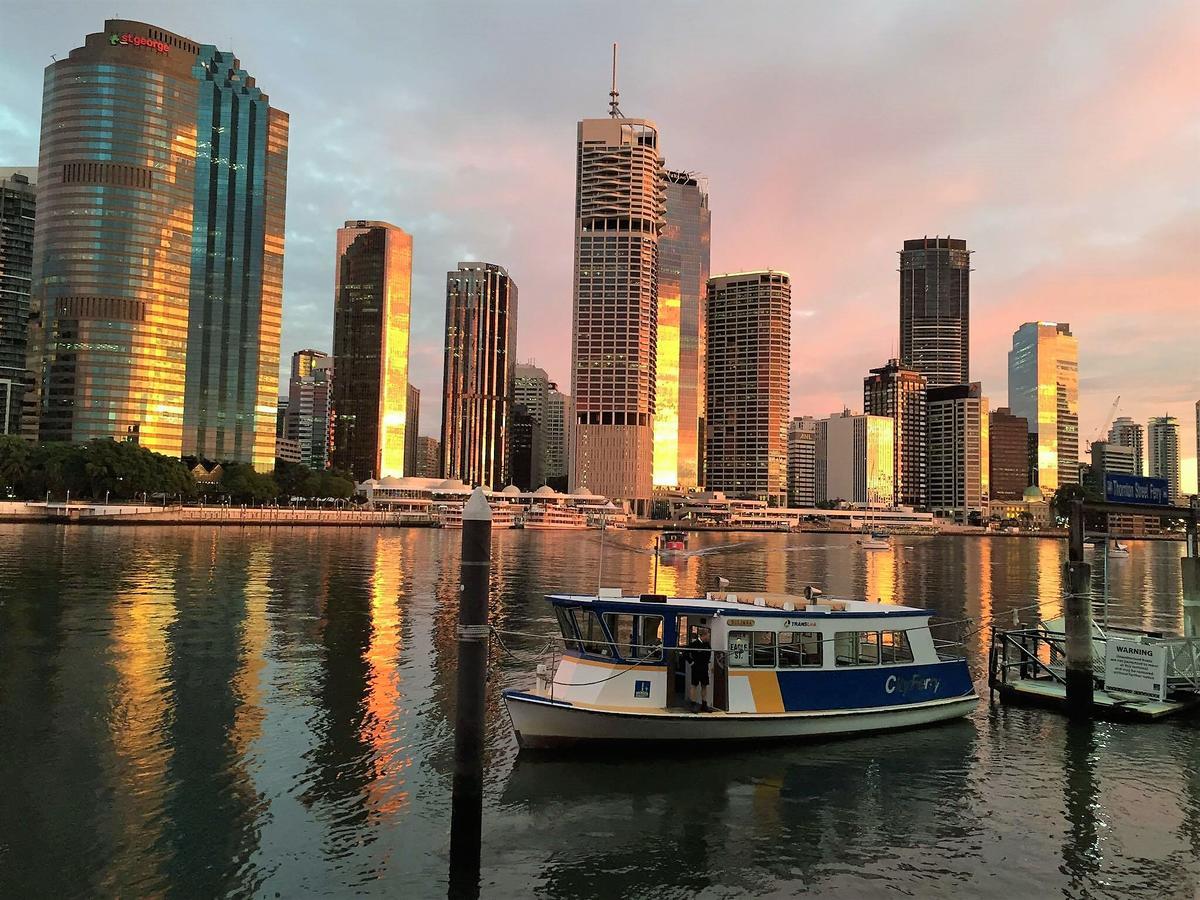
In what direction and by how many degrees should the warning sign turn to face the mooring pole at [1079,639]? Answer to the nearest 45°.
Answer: approximately 45° to its right

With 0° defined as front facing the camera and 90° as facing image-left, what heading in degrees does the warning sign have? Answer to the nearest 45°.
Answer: approximately 0°

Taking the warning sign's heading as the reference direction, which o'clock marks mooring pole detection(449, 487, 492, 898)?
The mooring pole is roughly at 1 o'clock from the warning sign.

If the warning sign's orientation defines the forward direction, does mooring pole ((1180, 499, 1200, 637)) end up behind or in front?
behind
